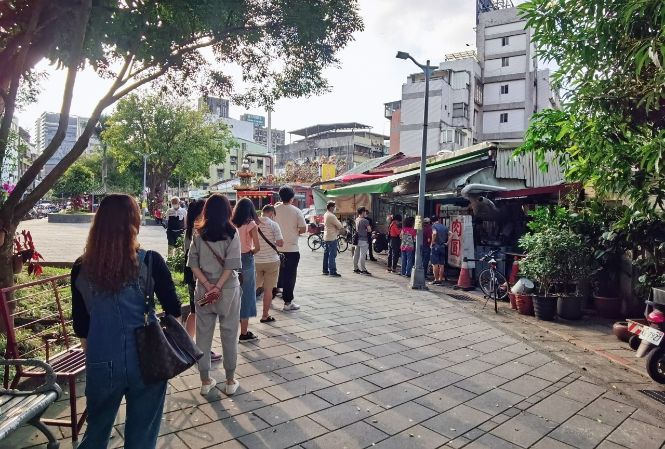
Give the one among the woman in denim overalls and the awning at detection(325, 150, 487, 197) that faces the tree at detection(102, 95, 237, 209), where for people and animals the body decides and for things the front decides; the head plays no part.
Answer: the woman in denim overalls

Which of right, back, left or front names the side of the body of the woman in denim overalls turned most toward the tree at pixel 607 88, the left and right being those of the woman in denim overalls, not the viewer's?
right

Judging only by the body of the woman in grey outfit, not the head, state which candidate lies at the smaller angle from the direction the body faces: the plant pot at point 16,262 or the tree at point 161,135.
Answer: the tree

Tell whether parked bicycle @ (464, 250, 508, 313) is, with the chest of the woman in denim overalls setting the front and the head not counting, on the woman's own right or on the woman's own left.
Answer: on the woman's own right

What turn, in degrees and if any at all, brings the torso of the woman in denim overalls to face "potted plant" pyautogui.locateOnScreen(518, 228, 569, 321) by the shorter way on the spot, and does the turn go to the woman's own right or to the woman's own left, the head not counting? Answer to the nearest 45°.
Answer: approximately 45° to the woman's own right

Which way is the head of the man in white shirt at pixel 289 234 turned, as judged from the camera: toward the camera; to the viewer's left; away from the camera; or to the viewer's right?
away from the camera

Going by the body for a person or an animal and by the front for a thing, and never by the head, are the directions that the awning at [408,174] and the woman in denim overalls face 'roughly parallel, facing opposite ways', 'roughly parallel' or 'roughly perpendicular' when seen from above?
roughly perpendicular

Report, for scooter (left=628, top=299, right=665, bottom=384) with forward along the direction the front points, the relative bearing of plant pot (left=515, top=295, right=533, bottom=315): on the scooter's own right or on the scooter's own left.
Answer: on the scooter's own left

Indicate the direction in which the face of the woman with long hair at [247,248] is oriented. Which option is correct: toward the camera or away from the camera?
away from the camera

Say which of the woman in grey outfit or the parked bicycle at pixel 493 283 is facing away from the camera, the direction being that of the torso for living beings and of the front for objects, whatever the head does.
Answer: the woman in grey outfit

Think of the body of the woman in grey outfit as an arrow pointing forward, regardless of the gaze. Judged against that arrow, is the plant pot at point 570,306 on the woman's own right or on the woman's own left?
on the woman's own right

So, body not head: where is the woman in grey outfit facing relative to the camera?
away from the camera

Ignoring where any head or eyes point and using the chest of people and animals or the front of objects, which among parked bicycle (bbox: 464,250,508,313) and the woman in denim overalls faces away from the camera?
the woman in denim overalls

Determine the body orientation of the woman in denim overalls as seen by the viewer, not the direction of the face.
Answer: away from the camera
